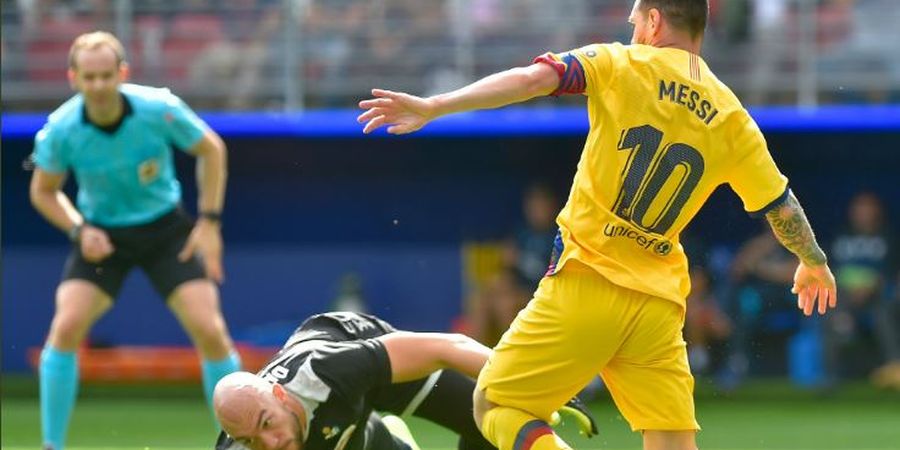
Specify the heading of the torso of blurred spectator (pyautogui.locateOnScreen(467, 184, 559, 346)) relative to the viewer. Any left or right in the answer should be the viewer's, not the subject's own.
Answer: facing the viewer and to the left of the viewer

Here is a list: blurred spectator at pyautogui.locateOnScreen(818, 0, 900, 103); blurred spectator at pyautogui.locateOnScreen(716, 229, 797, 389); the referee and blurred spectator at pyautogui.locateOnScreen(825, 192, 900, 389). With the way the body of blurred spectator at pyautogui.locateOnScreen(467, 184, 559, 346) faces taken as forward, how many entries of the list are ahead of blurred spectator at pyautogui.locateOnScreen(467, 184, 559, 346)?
1

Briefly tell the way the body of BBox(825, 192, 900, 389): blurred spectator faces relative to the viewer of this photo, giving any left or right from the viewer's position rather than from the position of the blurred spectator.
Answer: facing the viewer

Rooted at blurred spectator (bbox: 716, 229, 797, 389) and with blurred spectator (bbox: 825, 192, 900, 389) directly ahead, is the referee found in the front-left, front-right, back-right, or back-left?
back-right

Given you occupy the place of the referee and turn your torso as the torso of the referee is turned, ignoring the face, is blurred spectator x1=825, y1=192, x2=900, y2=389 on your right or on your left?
on your left

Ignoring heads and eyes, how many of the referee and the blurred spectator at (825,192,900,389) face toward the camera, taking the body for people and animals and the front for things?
2

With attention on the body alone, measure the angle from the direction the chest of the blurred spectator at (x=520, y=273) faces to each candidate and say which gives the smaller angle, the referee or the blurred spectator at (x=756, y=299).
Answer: the referee

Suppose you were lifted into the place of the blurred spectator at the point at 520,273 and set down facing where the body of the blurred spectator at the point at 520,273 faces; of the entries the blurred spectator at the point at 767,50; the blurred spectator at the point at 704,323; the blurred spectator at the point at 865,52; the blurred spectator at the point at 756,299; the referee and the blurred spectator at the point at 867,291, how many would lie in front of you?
1

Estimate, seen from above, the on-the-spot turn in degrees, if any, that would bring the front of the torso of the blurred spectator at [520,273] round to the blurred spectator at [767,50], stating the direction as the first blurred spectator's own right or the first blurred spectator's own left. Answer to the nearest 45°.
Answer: approximately 180°

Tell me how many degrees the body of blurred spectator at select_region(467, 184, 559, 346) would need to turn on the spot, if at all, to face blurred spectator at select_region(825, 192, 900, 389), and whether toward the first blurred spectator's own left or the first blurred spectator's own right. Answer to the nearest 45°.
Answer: approximately 135° to the first blurred spectator's own left

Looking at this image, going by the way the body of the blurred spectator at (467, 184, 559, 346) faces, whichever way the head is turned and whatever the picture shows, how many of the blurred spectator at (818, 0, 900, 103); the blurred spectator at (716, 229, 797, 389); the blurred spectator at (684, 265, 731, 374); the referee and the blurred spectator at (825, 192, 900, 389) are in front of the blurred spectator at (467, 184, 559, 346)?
1

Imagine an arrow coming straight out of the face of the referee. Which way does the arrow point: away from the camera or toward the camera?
toward the camera
